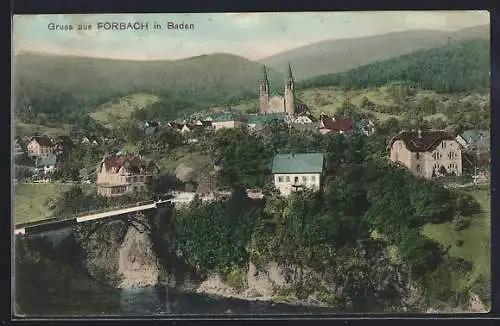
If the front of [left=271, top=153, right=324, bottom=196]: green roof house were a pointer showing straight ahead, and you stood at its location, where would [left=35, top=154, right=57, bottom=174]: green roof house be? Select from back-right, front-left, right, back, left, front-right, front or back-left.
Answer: right

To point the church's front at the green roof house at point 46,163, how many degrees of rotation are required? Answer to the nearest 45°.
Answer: approximately 45° to its right

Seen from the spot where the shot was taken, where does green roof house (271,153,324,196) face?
facing the viewer

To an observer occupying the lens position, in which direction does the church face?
facing the viewer and to the left of the viewer

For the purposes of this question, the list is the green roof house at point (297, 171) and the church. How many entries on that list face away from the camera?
0
